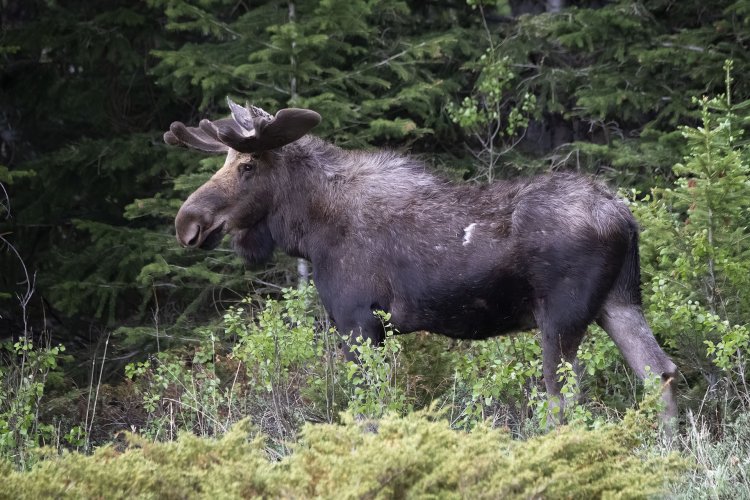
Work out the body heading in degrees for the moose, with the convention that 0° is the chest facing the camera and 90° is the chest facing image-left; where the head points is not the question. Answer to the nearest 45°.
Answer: approximately 90°

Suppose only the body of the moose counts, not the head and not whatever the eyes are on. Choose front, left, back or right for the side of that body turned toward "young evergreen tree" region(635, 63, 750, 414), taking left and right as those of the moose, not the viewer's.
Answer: back
